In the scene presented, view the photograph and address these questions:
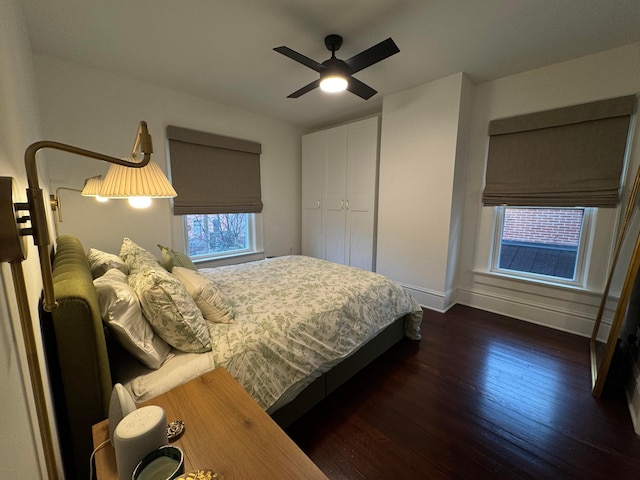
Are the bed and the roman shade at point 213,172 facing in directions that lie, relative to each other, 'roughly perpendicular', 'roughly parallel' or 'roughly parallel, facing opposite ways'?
roughly perpendicular

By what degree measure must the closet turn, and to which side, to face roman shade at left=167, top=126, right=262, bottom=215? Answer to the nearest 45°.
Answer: approximately 45° to its right

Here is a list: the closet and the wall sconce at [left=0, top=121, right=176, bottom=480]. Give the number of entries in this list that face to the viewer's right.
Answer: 1

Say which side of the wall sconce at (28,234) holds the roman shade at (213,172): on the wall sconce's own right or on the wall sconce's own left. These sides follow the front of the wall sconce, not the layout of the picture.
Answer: on the wall sconce's own left

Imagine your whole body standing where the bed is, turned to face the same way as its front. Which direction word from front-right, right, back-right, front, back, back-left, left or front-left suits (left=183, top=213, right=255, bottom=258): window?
front-left

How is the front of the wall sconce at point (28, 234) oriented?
to the viewer's right

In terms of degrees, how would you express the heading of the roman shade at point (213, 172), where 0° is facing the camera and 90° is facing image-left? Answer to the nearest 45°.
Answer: approximately 315°

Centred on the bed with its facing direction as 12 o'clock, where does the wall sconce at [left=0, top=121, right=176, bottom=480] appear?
The wall sconce is roughly at 5 o'clock from the bed.

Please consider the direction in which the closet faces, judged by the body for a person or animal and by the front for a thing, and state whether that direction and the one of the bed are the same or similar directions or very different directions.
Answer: very different directions

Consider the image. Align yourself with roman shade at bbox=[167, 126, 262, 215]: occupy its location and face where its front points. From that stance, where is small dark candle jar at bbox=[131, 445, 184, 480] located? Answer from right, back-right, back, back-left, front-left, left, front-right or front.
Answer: front-right

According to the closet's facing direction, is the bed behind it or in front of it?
in front

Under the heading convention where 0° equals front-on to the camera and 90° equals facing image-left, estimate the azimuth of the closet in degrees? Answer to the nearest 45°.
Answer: approximately 45°

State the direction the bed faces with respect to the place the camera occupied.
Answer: facing away from the viewer and to the right of the viewer
